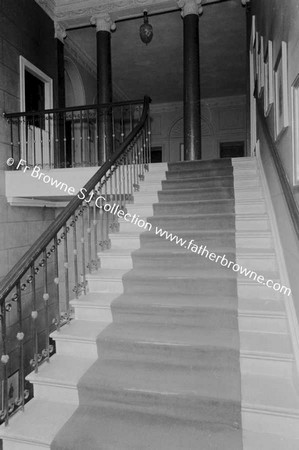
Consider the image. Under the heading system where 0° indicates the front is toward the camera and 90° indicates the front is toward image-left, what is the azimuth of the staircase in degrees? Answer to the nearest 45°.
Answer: approximately 0°

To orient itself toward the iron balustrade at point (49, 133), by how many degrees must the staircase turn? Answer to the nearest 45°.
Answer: approximately 135° to its right
